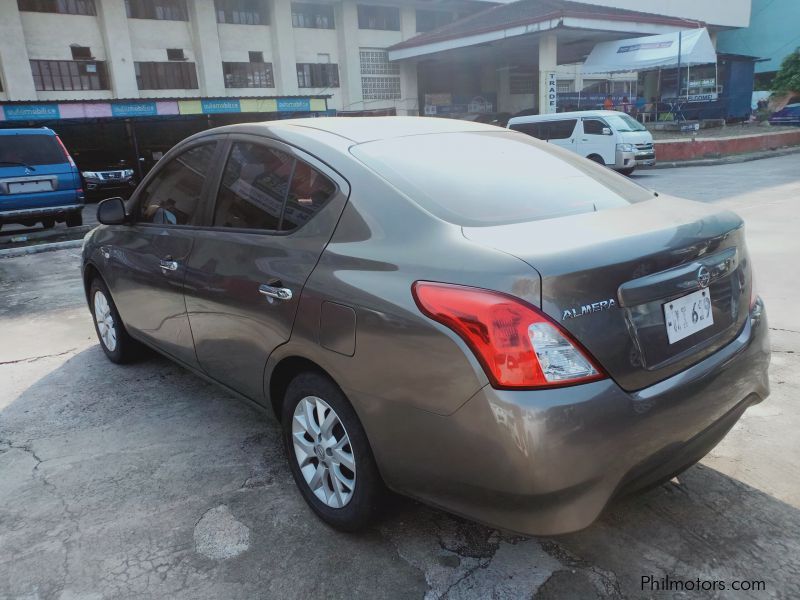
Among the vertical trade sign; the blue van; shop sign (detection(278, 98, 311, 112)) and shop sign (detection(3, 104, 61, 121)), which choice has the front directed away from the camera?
the blue van

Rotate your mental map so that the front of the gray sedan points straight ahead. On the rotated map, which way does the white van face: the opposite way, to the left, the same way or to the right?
the opposite way

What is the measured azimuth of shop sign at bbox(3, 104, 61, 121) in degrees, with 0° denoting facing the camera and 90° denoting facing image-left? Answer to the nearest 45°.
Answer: approximately 0°

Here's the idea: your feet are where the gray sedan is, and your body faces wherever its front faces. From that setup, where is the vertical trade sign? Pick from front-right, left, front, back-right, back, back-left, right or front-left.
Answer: front-right

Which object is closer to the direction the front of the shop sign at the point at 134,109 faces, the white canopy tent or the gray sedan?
the gray sedan

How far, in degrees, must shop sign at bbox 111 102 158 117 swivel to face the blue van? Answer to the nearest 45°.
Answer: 0° — it already faces it

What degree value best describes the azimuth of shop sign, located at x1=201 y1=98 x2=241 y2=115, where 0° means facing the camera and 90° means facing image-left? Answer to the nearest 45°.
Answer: approximately 0°

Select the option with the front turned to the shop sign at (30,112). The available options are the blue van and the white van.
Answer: the blue van

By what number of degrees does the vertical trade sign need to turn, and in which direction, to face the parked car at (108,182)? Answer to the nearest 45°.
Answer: approximately 45° to its right

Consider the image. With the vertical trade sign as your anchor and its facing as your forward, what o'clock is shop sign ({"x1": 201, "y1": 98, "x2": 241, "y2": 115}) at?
The shop sign is roughly at 2 o'clock from the vertical trade sign.

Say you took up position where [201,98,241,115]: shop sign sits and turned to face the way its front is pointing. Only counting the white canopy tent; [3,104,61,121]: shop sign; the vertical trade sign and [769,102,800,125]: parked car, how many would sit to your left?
3

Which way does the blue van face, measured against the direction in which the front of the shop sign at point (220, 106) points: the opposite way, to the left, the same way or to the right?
the opposite way

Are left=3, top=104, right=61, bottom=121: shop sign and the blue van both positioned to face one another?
yes

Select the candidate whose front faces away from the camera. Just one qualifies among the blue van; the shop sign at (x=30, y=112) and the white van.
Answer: the blue van
